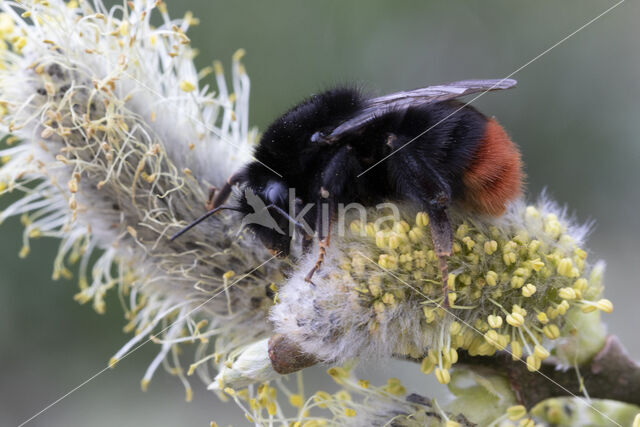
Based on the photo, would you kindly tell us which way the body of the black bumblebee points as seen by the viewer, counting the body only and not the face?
to the viewer's left
